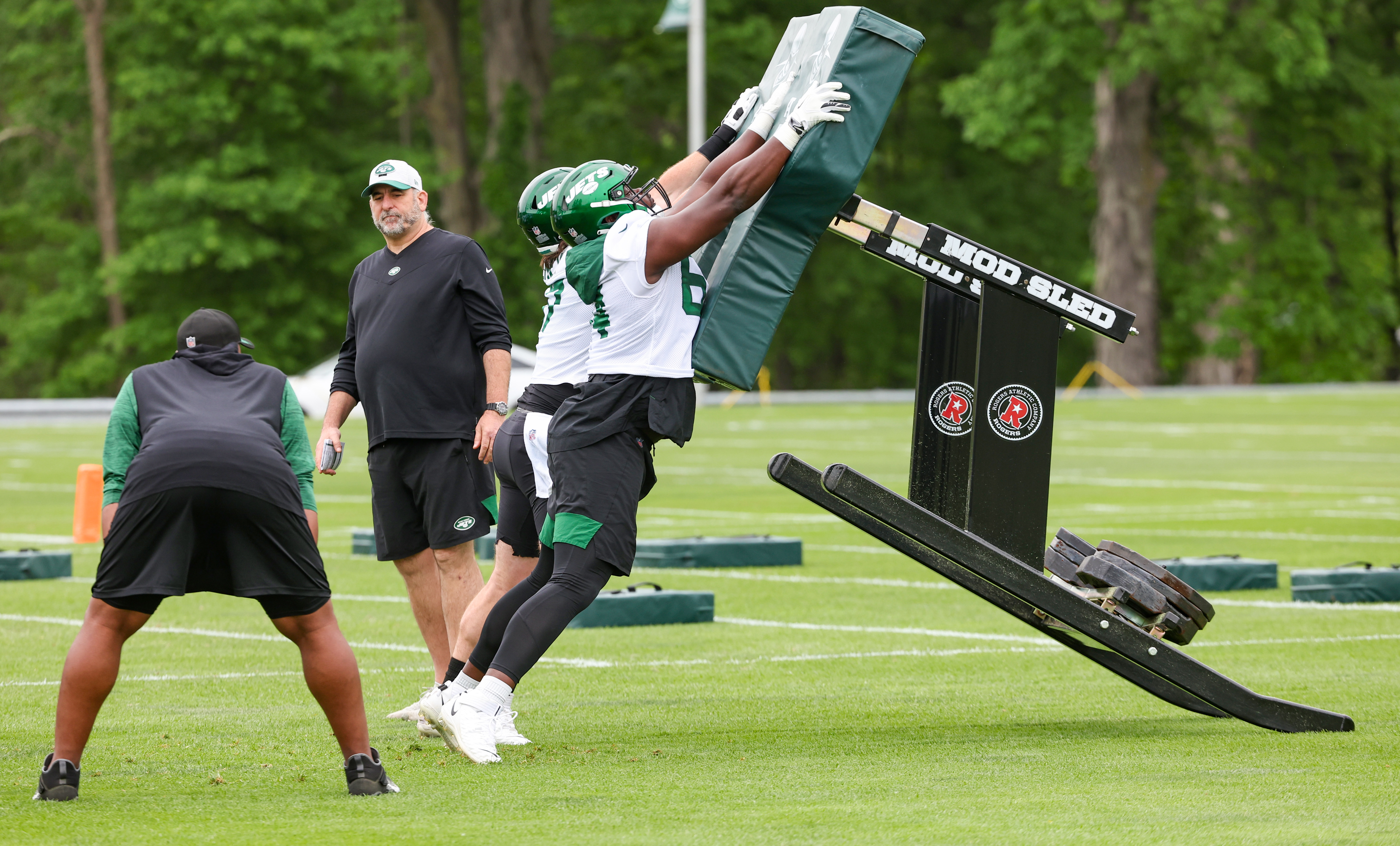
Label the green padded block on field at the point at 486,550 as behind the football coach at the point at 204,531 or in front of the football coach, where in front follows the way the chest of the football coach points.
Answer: in front

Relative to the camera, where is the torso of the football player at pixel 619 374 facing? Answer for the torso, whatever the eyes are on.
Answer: to the viewer's right

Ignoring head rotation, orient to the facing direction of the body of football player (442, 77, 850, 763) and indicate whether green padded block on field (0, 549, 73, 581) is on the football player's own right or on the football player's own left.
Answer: on the football player's own left

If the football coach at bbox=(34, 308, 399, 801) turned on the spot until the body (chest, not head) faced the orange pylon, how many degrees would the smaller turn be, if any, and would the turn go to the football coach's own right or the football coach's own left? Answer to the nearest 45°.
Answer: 0° — they already face it

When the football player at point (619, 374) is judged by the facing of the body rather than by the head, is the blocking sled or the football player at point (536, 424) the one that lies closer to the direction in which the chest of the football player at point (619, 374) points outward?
the blocking sled

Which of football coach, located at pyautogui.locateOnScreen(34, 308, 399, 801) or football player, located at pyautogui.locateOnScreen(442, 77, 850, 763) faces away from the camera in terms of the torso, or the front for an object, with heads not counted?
the football coach

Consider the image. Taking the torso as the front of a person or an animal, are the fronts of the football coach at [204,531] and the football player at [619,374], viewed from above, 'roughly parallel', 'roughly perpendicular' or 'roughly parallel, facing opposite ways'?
roughly perpendicular

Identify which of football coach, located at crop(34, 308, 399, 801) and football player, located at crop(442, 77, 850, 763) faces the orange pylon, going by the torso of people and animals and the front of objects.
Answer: the football coach

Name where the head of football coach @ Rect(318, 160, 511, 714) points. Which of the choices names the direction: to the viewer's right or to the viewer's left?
to the viewer's left

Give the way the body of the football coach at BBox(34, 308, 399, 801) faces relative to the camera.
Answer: away from the camera

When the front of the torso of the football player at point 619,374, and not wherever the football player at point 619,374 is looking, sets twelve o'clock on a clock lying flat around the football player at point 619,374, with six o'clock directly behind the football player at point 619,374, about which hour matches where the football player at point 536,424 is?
the football player at point 536,424 is roughly at 8 o'clock from the football player at point 619,374.

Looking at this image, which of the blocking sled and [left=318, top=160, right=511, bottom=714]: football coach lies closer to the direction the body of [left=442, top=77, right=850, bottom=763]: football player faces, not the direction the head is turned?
the blocking sled
